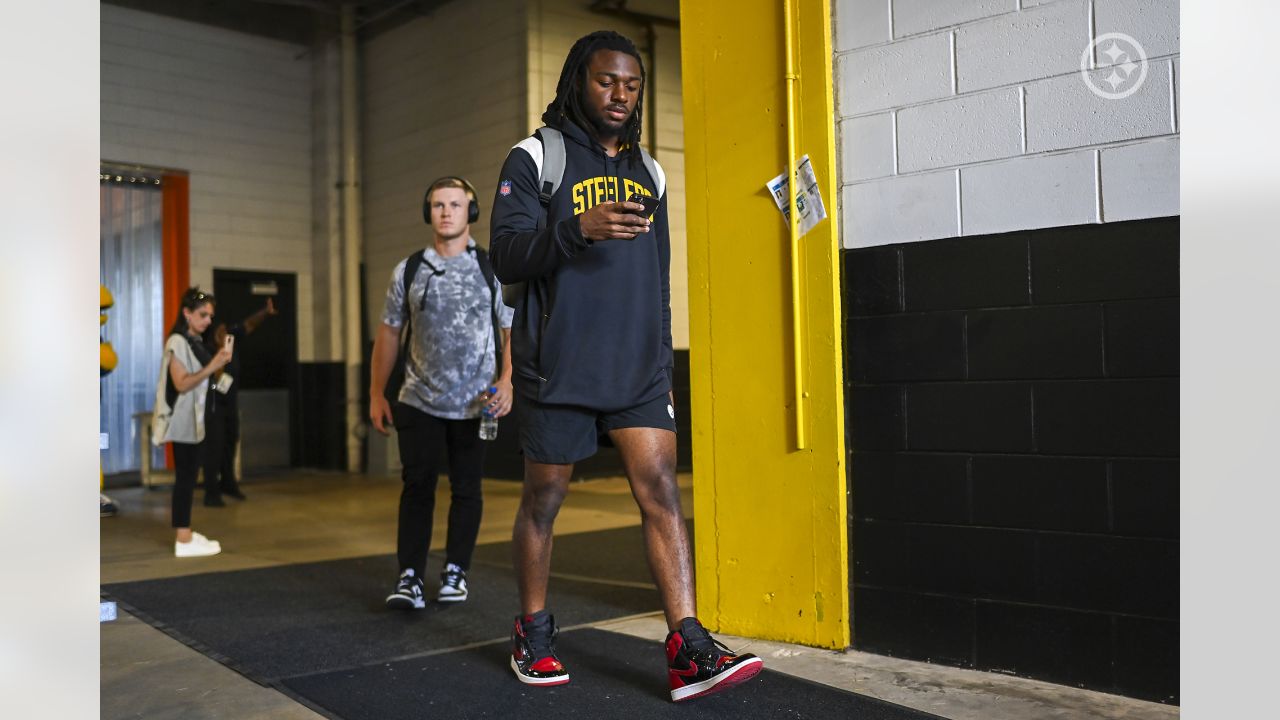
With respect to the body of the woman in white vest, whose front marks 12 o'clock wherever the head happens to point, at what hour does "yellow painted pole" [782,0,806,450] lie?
The yellow painted pole is roughly at 2 o'clock from the woman in white vest.

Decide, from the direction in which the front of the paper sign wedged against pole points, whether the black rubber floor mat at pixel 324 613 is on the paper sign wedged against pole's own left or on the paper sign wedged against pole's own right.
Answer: on the paper sign wedged against pole's own right

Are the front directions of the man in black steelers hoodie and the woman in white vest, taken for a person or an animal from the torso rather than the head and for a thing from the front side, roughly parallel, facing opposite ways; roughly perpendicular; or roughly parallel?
roughly perpendicular

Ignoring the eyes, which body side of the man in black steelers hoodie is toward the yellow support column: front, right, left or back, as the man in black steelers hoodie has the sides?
left

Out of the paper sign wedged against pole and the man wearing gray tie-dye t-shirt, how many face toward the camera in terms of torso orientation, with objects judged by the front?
2

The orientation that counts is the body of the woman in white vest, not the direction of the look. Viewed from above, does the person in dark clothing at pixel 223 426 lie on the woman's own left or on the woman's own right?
on the woman's own left

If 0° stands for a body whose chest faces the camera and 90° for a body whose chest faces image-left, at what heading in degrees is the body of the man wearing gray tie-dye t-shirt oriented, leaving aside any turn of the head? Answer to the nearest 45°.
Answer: approximately 0°

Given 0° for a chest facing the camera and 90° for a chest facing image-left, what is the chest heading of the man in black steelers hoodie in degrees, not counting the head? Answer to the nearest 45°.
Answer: approximately 315°

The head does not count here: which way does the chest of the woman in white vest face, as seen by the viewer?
to the viewer's right

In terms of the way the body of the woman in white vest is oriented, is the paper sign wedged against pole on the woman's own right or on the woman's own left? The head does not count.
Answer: on the woman's own right

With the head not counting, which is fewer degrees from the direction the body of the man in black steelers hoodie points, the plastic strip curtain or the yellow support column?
the yellow support column
